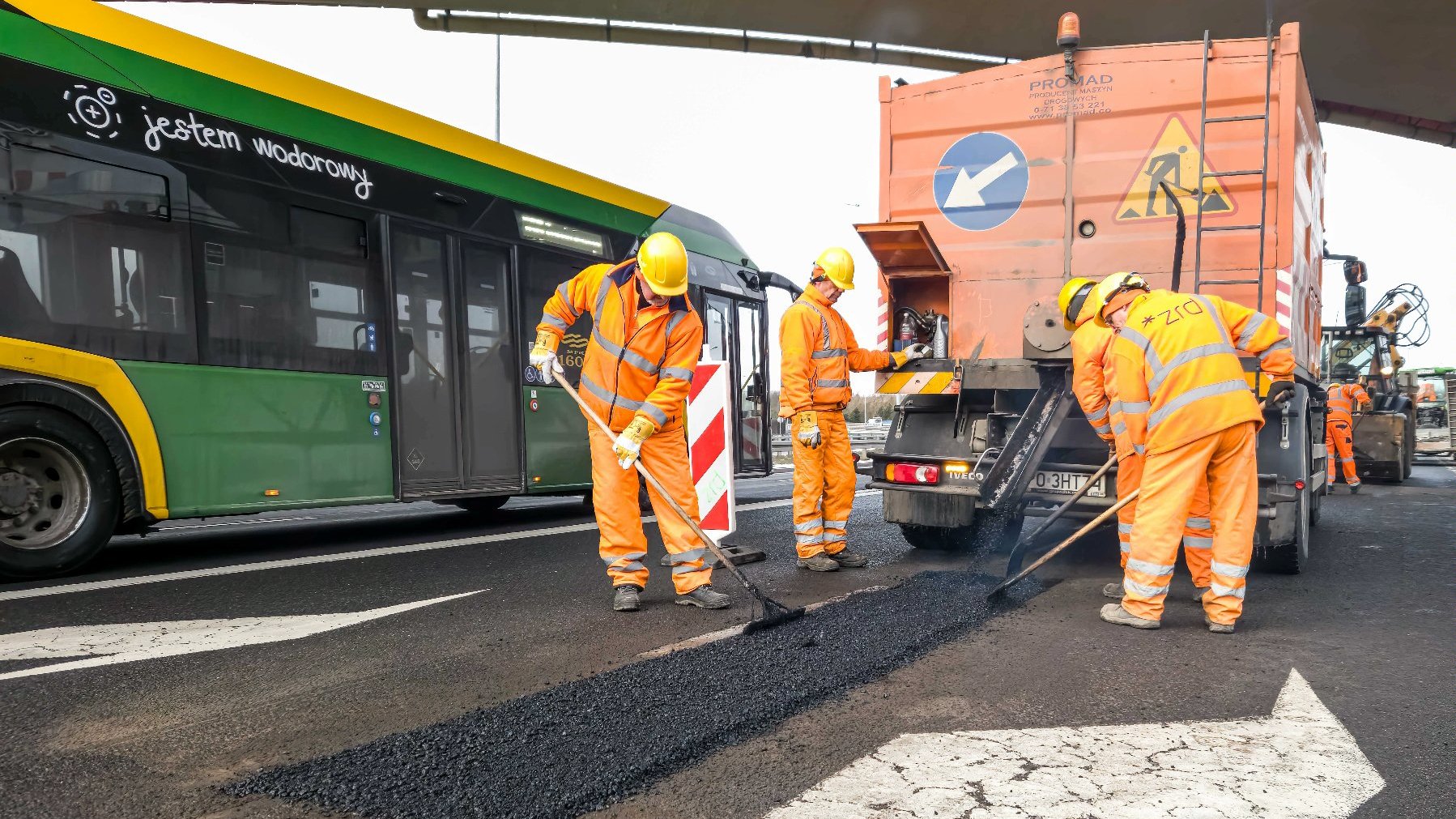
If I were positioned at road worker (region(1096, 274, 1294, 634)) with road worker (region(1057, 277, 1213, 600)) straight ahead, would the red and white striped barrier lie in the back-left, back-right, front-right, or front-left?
front-left

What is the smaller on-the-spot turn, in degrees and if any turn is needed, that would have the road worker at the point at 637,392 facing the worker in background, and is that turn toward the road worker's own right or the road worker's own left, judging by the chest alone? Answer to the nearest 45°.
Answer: approximately 135° to the road worker's own left

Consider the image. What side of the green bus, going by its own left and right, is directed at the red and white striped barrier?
right

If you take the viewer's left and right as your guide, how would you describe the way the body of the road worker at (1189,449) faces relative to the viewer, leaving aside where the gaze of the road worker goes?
facing away from the viewer and to the left of the viewer

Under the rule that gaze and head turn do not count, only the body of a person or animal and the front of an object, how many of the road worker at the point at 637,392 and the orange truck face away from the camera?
1

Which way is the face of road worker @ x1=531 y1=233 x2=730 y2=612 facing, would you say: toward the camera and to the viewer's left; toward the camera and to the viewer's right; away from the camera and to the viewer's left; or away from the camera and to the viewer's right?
toward the camera and to the viewer's right

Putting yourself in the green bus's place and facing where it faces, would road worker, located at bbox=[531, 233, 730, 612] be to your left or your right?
on your right

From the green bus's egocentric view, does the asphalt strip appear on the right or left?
on its right

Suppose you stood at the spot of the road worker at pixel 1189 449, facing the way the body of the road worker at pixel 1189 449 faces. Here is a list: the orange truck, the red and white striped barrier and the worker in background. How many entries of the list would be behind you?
0

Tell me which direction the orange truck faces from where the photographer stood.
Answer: facing away from the viewer

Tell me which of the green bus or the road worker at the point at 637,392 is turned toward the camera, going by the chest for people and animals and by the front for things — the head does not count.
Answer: the road worker

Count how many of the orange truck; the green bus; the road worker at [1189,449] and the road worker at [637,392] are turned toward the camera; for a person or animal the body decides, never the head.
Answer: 1

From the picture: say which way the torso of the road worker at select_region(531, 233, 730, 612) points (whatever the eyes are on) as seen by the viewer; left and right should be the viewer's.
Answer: facing the viewer

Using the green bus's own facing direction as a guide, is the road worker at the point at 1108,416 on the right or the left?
on its right

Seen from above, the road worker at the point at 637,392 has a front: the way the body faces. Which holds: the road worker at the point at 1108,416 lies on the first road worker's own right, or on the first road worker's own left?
on the first road worker's own left
